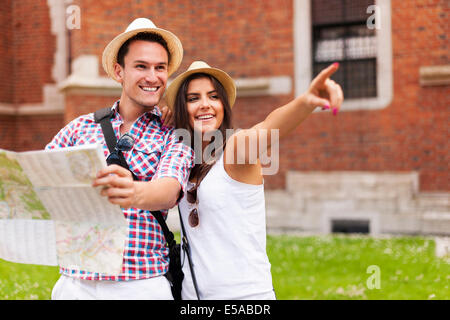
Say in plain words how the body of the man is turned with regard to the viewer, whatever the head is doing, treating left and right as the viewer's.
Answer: facing the viewer

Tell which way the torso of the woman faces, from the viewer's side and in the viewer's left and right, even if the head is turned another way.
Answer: facing the viewer and to the left of the viewer

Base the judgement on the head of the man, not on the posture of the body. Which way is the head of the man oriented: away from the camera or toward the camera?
toward the camera
